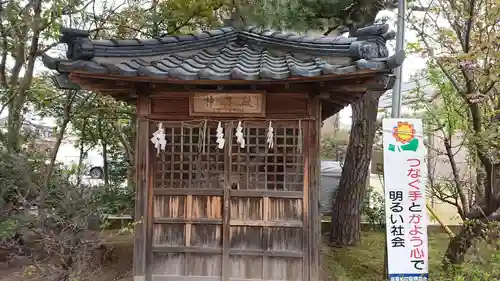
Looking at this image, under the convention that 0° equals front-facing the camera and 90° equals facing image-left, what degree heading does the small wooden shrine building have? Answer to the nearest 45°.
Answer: approximately 0°

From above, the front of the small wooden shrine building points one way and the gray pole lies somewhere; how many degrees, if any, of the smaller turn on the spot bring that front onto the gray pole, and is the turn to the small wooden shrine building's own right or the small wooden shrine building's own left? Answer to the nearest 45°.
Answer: approximately 90° to the small wooden shrine building's own left
